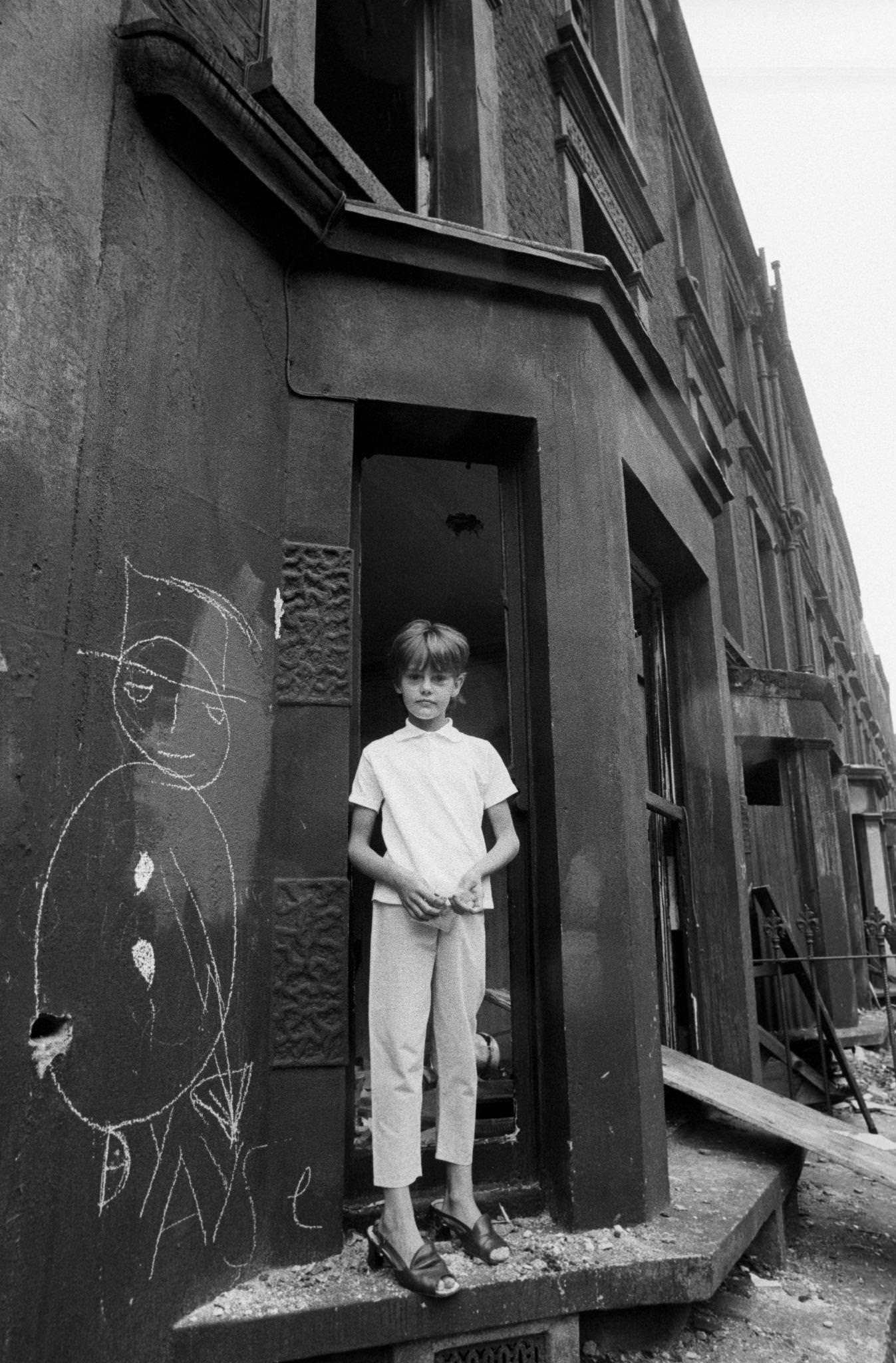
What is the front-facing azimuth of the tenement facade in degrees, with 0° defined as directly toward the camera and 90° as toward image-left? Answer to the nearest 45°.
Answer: approximately 315°

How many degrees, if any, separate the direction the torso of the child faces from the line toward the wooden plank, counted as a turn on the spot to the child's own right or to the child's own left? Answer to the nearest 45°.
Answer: approximately 135° to the child's own left

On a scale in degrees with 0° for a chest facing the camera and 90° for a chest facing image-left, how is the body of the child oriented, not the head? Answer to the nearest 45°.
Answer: approximately 0°
